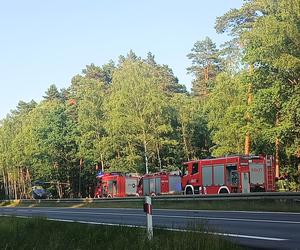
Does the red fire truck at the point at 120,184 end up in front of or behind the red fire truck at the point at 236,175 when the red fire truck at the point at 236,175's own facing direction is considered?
in front

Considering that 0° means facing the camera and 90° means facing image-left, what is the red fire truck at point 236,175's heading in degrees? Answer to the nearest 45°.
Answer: approximately 135°

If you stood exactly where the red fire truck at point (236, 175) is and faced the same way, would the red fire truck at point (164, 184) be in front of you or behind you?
in front
